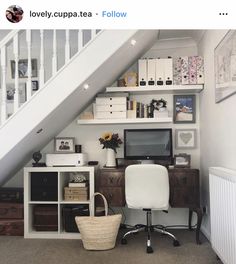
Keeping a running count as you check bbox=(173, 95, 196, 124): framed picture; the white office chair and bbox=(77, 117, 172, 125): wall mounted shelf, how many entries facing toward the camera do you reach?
2

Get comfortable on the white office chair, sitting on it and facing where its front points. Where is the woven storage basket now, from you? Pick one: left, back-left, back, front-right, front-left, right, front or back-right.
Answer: left

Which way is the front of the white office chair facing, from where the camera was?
facing away from the viewer

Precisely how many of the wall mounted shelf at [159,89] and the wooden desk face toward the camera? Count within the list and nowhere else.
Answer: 2

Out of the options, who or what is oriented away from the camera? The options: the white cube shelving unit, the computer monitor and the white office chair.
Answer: the white office chair

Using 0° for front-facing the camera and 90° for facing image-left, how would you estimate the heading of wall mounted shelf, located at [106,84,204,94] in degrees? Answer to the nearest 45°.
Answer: approximately 0°

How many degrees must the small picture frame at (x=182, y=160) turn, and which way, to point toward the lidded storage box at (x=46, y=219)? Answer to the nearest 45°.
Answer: approximately 90° to its right

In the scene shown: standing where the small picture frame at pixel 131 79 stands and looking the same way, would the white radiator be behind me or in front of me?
in front

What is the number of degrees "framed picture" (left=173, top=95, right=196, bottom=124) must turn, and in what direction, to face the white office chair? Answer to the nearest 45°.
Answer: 0° — it already faces it

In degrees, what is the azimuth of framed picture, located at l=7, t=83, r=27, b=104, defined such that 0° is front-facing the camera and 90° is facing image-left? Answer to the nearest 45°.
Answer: approximately 0°
